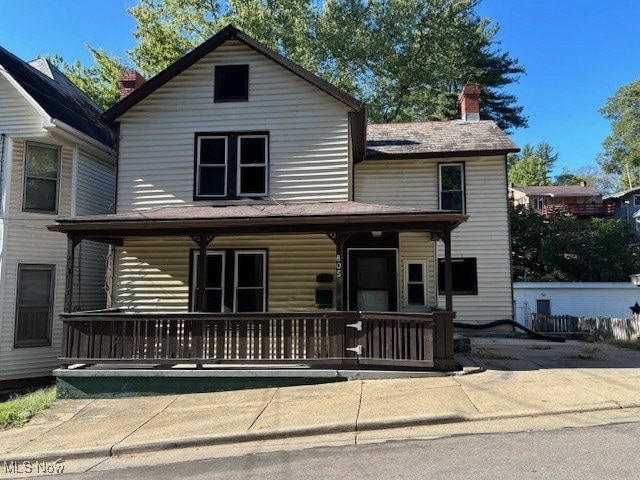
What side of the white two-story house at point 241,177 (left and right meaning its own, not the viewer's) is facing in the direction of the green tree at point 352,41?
back

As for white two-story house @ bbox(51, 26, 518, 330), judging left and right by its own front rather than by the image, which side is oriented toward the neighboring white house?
right

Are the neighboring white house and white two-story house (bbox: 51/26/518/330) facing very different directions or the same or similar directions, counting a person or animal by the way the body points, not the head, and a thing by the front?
same or similar directions

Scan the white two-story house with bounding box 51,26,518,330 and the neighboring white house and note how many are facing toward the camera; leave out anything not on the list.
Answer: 2

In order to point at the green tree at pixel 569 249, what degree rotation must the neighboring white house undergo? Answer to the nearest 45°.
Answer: approximately 90° to its left

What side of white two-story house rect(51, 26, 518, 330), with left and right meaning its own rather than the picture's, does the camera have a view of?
front

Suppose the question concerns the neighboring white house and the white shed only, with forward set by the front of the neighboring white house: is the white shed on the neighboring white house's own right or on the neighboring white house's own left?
on the neighboring white house's own left

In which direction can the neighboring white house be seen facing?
toward the camera

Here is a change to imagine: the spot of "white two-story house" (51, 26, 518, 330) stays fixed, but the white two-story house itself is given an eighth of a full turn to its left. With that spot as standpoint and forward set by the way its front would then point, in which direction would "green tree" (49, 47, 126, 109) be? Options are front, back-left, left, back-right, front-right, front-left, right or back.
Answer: back

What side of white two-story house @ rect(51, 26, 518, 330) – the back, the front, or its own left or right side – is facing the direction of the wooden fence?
left

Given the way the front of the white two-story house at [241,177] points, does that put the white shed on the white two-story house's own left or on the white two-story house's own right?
on the white two-story house's own left

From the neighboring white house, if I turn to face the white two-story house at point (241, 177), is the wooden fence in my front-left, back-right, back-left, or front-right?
front-left

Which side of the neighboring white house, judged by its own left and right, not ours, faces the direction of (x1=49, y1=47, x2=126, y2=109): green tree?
back

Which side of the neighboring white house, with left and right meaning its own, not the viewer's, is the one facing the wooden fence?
left

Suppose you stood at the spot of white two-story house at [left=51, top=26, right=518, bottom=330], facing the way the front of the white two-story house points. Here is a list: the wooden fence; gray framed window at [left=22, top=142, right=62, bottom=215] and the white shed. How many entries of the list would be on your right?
1
